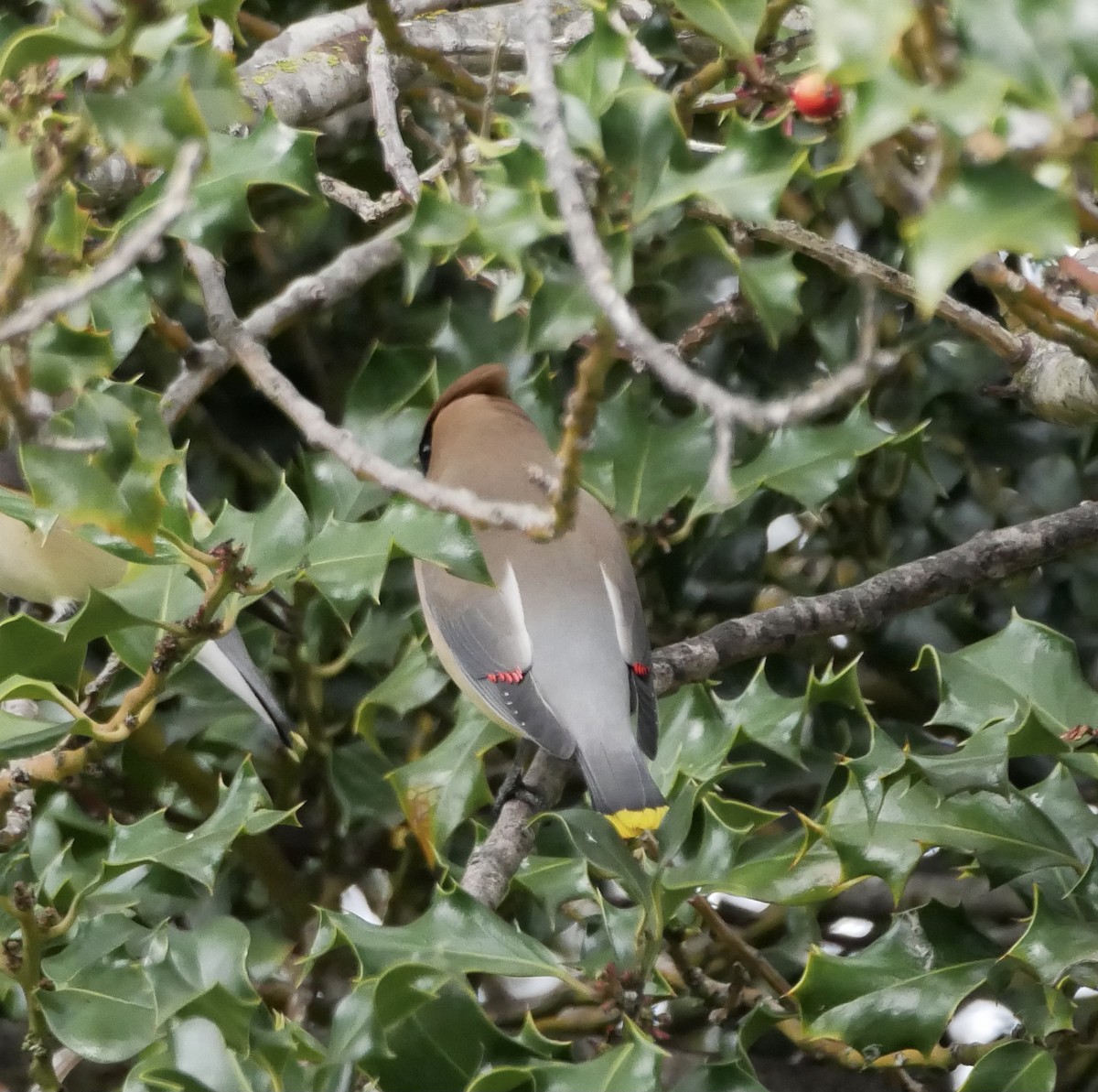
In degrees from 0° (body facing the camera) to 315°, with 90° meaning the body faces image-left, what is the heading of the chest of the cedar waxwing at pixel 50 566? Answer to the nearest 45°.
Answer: approximately 90°

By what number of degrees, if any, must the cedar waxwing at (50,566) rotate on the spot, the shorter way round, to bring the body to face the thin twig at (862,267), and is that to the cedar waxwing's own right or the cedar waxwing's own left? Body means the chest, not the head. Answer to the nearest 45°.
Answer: approximately 135° to the cedar waxwing's own left

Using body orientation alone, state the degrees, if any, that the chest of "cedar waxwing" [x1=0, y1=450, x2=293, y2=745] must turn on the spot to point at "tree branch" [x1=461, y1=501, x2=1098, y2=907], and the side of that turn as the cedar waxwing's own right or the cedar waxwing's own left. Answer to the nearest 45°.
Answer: approximately 135° to the cedar waxwing's own left
